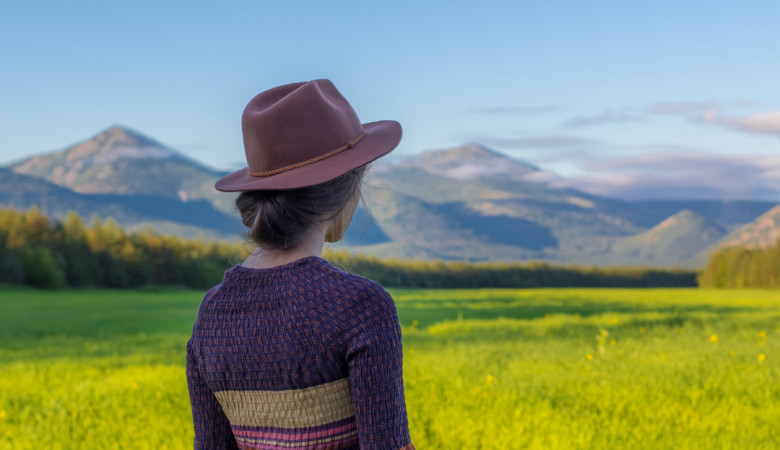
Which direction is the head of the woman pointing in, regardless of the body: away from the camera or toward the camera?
away from the camera

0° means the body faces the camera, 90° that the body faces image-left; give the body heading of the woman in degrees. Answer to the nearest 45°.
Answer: approximately 225°
